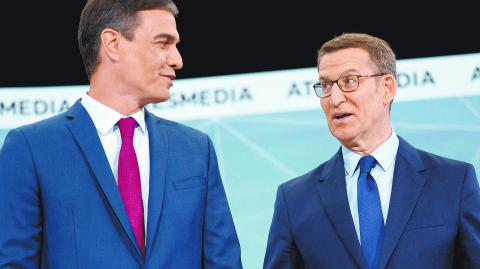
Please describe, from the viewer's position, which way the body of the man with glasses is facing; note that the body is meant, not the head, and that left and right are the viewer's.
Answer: facing the viewer

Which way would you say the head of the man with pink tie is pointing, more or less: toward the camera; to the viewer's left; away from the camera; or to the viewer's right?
to the viewer's right

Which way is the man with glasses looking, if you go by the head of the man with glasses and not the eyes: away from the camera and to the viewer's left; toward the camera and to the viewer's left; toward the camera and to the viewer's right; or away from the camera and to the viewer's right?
toward the camera and to the viewer's left

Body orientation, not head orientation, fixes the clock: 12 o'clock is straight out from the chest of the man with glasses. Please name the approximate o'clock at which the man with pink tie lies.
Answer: The man with pink tie is roughly at 2 o'clock from the man with glasses.
